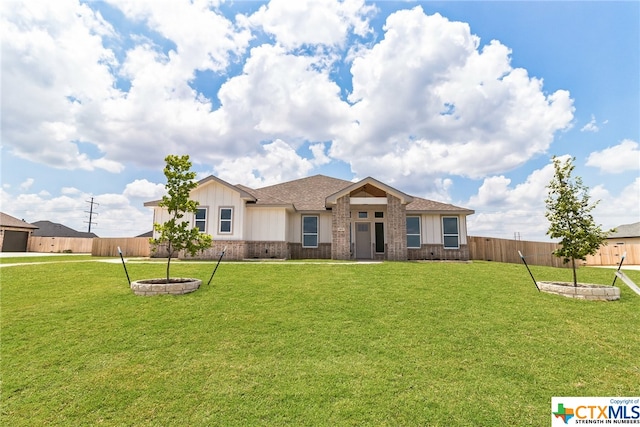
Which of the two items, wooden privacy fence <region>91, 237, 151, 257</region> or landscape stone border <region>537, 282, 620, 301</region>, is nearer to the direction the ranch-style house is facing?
the landscape stone border

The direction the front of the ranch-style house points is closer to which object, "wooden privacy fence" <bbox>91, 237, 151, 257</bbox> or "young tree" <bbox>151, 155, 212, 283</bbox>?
the young tree

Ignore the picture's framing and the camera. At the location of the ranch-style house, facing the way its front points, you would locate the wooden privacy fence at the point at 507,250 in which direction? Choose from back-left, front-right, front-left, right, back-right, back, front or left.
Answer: left

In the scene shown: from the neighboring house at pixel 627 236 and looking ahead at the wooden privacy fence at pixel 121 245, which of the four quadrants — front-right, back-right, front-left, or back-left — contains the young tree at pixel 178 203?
front-left

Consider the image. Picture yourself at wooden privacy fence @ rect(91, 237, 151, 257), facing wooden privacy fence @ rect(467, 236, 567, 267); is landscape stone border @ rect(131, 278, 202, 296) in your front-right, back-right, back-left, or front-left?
front-right

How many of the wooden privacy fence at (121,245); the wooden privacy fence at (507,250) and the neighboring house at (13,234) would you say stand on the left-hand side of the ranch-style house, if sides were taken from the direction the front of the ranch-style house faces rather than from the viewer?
1

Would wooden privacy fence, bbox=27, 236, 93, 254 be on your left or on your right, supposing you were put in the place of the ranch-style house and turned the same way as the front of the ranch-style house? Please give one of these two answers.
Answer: on your right

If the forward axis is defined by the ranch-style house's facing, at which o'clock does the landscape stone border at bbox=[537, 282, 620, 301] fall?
The landscape stone border is roughly at 11 o'clock from the ranch-style house.

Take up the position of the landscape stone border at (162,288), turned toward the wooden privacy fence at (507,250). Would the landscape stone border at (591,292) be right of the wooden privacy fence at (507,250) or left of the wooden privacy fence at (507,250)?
right

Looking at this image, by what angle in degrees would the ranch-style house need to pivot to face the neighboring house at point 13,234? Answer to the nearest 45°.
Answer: approximately 135° to its right

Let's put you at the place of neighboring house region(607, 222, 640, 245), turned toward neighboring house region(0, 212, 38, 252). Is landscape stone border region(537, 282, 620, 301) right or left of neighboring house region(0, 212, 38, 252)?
left

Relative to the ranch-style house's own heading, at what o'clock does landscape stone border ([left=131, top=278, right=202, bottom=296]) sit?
The landscape stone border is roughly at 1 o'clock from the ranch-style house.

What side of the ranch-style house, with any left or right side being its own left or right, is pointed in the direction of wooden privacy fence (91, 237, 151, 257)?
right

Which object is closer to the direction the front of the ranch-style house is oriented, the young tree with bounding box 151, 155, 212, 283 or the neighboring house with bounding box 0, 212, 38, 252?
the young tree

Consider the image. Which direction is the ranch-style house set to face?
toward the camera
